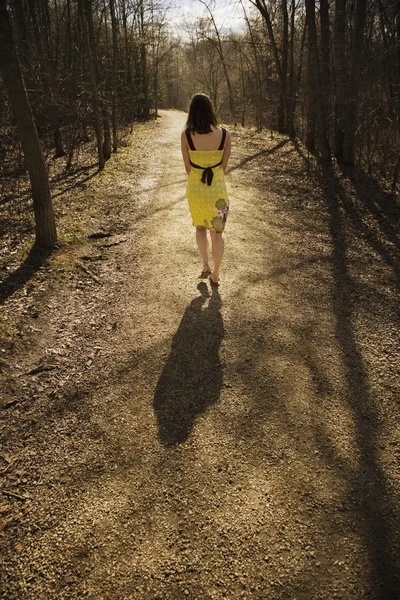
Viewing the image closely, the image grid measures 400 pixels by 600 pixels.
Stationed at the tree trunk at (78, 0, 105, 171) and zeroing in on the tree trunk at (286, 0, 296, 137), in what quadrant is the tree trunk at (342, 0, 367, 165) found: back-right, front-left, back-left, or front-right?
front-right

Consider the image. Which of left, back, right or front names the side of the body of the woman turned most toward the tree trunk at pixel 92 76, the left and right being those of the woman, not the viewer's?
front

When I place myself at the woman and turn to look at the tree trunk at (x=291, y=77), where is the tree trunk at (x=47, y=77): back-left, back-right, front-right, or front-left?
front-left

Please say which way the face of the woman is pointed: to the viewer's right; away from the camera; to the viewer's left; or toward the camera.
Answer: away from the camera

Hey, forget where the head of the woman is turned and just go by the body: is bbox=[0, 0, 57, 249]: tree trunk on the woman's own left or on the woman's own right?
on the woman's own left

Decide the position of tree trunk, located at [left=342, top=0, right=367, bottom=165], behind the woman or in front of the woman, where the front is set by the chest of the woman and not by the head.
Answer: in front

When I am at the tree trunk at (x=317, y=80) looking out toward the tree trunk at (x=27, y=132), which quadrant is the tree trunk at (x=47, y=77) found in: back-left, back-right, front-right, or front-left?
front-right

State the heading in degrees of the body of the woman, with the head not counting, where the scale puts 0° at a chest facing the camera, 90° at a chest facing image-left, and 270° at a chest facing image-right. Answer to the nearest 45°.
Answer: approximately 180°

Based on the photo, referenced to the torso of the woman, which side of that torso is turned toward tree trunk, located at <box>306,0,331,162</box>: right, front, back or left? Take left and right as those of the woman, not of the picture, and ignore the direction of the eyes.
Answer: front
